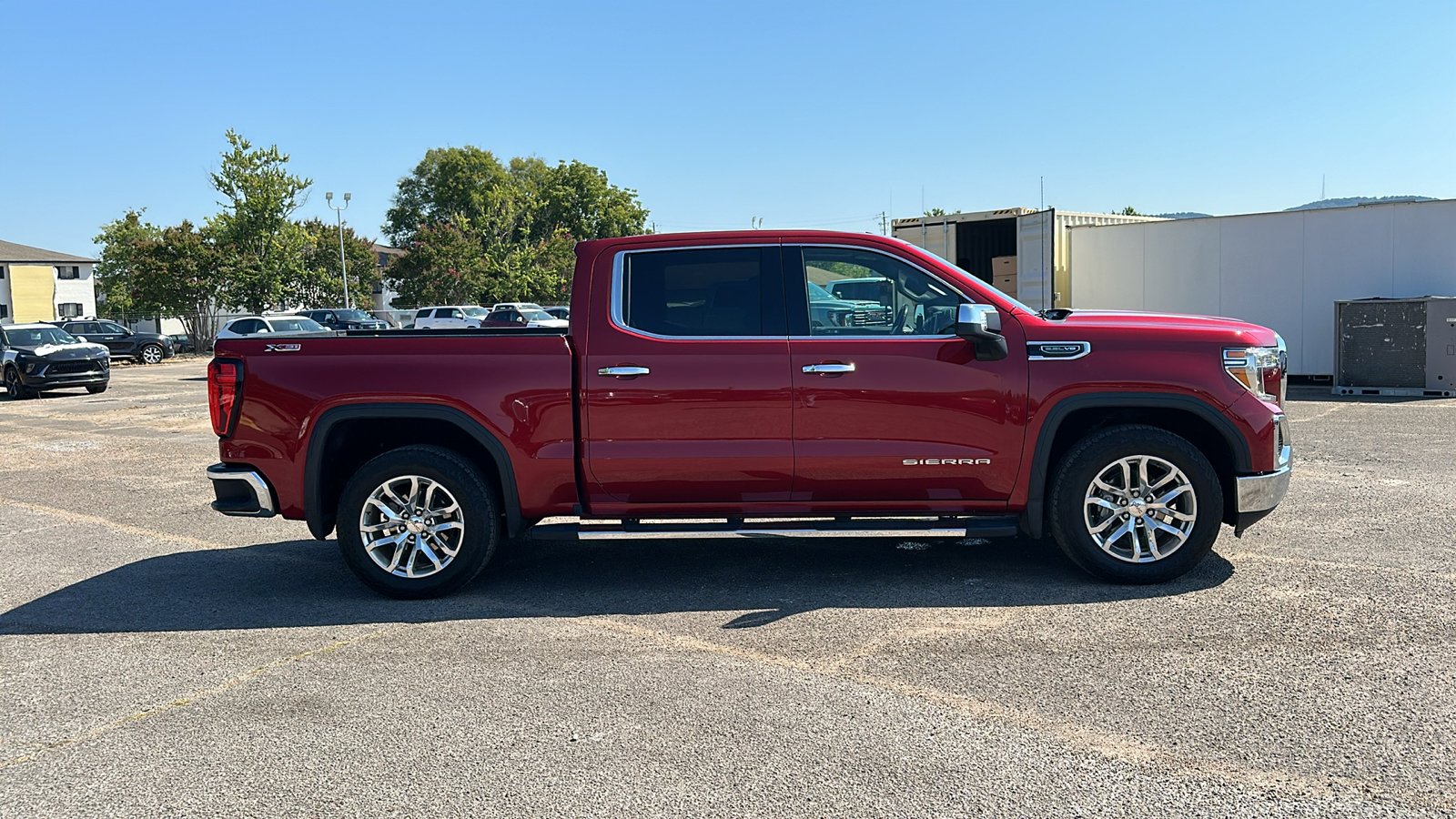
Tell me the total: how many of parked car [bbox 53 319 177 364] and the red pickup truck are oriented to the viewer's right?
2

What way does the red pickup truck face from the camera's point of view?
to the viewer's right

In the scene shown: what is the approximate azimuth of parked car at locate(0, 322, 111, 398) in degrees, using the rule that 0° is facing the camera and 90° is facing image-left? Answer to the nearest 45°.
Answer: approximately 315°
